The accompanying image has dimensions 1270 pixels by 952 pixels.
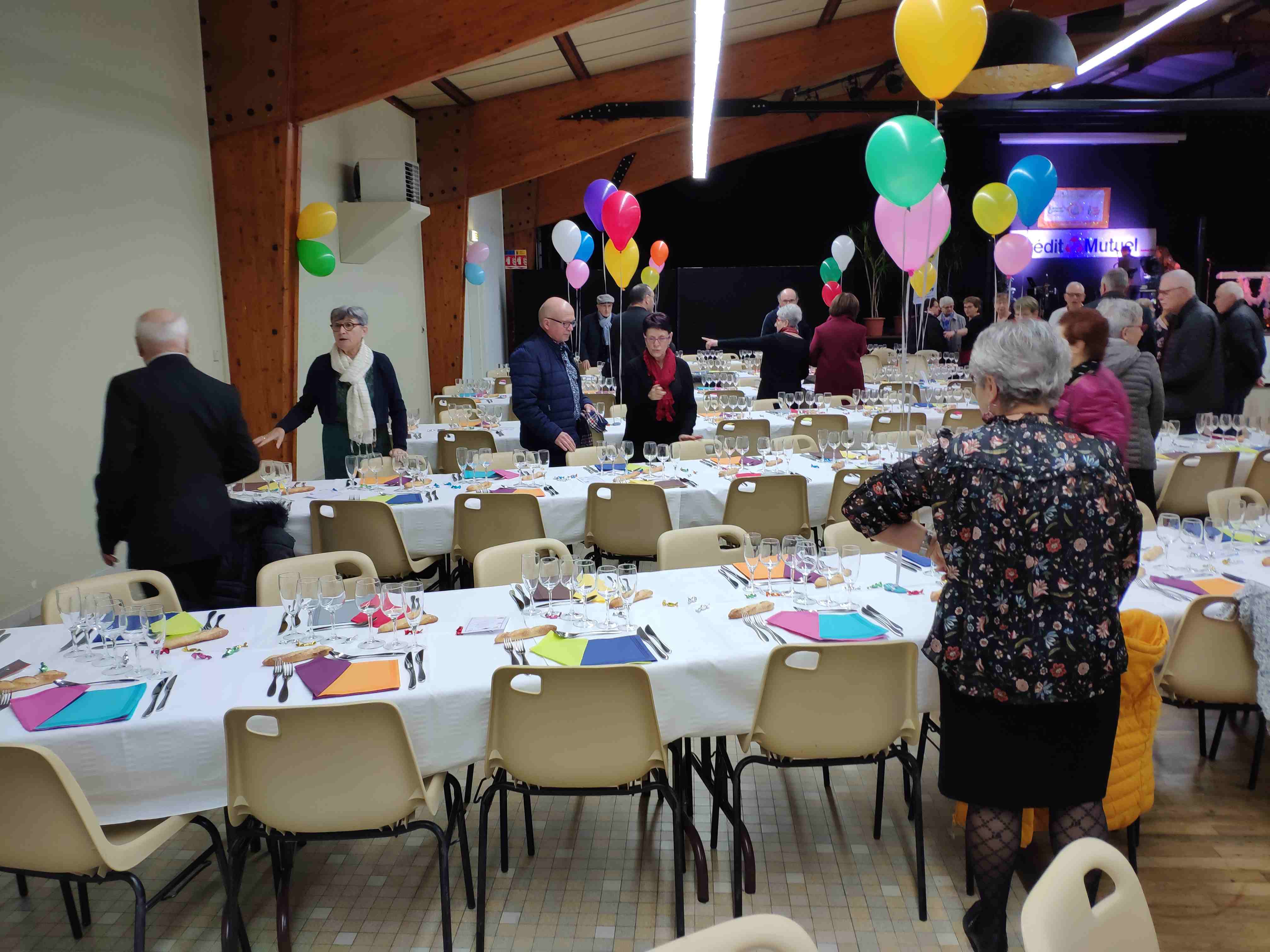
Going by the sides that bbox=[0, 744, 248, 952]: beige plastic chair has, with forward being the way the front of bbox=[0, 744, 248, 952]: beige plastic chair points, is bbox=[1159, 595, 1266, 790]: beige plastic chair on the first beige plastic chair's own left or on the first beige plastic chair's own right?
on the first beige plastic chair's own right

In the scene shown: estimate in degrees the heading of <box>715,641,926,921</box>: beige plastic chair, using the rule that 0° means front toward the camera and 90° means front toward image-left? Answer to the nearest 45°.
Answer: approximately 180°

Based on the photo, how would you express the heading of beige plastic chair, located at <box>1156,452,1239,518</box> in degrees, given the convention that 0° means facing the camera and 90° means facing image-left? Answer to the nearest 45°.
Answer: approximately 180°

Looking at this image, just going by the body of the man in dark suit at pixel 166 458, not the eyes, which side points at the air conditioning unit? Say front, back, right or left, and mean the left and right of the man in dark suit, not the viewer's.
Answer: front

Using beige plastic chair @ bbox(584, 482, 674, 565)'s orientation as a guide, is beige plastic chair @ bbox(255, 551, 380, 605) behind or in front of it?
behind

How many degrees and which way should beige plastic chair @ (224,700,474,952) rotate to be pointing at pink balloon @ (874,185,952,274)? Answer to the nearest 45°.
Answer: approximately 45° to its right

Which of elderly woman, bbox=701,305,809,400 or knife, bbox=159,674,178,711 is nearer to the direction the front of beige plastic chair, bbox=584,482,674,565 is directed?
the elderly woman

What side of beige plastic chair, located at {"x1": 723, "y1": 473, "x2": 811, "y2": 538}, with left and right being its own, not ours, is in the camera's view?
back

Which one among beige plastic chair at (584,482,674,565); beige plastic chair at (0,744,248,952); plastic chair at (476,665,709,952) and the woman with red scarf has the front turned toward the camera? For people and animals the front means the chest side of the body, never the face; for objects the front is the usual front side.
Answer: the woman with red scarf

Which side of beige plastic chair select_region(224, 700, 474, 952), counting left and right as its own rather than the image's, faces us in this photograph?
back

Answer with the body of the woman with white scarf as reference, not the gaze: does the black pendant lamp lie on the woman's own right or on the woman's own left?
on the woman's own left

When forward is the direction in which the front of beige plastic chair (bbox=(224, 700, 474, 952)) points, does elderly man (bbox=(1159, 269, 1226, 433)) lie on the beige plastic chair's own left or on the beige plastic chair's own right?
on the beige plastic chair's own right

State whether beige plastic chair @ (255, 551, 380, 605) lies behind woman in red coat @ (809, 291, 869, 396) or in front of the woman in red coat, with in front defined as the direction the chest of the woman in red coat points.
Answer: behind
